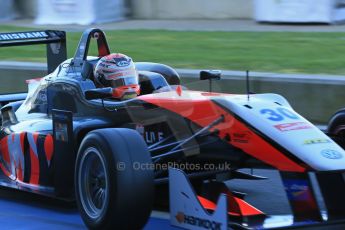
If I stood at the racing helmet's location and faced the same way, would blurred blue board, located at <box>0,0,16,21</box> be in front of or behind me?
behind

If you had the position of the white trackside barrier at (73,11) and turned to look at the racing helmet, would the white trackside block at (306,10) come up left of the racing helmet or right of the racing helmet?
left

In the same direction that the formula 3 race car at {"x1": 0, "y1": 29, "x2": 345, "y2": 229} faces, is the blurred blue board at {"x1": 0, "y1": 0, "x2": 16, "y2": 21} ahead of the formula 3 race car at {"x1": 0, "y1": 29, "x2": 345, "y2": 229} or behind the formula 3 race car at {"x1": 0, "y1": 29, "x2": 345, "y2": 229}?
behind

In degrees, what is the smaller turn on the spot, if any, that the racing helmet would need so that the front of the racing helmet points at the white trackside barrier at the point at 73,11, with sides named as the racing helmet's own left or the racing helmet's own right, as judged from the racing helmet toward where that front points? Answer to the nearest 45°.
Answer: approximately 135° to the racing helmet's own left

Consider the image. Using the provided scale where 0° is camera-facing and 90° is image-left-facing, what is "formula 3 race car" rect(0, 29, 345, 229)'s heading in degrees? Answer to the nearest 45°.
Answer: approximately 315°

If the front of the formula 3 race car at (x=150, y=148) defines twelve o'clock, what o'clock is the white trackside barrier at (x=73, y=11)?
The white trackside barrier is roughly at 7 o'clock from the formula 3 race car.

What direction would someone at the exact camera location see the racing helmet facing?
facing the viewer and to the right of the viewer
